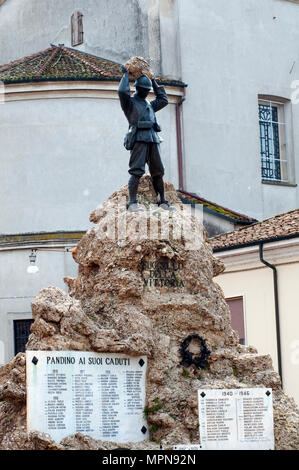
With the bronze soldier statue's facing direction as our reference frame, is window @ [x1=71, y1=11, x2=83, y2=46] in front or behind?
behind

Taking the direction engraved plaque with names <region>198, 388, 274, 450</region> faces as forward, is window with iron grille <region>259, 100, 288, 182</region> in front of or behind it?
behind

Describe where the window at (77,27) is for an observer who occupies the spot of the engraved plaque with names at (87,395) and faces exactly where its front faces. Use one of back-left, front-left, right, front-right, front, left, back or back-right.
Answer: back

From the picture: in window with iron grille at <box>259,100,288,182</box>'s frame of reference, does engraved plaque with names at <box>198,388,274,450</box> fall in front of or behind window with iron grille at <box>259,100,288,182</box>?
in front

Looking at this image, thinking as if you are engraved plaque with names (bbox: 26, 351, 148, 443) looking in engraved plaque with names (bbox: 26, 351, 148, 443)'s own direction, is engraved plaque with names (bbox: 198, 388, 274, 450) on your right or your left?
on your left

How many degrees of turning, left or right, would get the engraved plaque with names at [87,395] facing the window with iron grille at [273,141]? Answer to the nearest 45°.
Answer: approximately 180°

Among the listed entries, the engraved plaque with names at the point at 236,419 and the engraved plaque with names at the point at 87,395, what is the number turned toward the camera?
2

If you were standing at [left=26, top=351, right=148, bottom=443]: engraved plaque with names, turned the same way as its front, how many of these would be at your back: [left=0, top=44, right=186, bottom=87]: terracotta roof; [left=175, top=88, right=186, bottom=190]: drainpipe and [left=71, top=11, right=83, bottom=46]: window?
3
